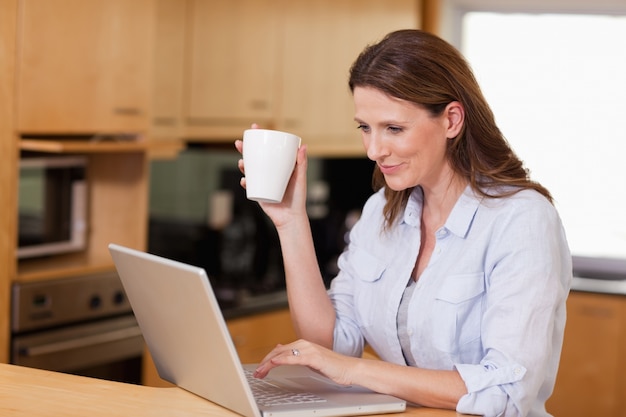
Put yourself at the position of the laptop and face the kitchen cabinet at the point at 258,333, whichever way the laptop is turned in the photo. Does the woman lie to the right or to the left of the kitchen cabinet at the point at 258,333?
right

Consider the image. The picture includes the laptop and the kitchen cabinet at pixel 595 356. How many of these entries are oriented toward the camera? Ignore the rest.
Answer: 1

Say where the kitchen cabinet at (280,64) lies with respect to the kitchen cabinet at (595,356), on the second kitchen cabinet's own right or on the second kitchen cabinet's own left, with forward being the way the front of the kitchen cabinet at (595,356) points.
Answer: on the second kitchen cabinet's own right

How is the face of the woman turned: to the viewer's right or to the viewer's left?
to the viewer's left

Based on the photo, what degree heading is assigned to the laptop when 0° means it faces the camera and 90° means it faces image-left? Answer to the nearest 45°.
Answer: approximately 225°

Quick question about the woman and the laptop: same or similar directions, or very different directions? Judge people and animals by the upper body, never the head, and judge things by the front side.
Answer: very different directions
